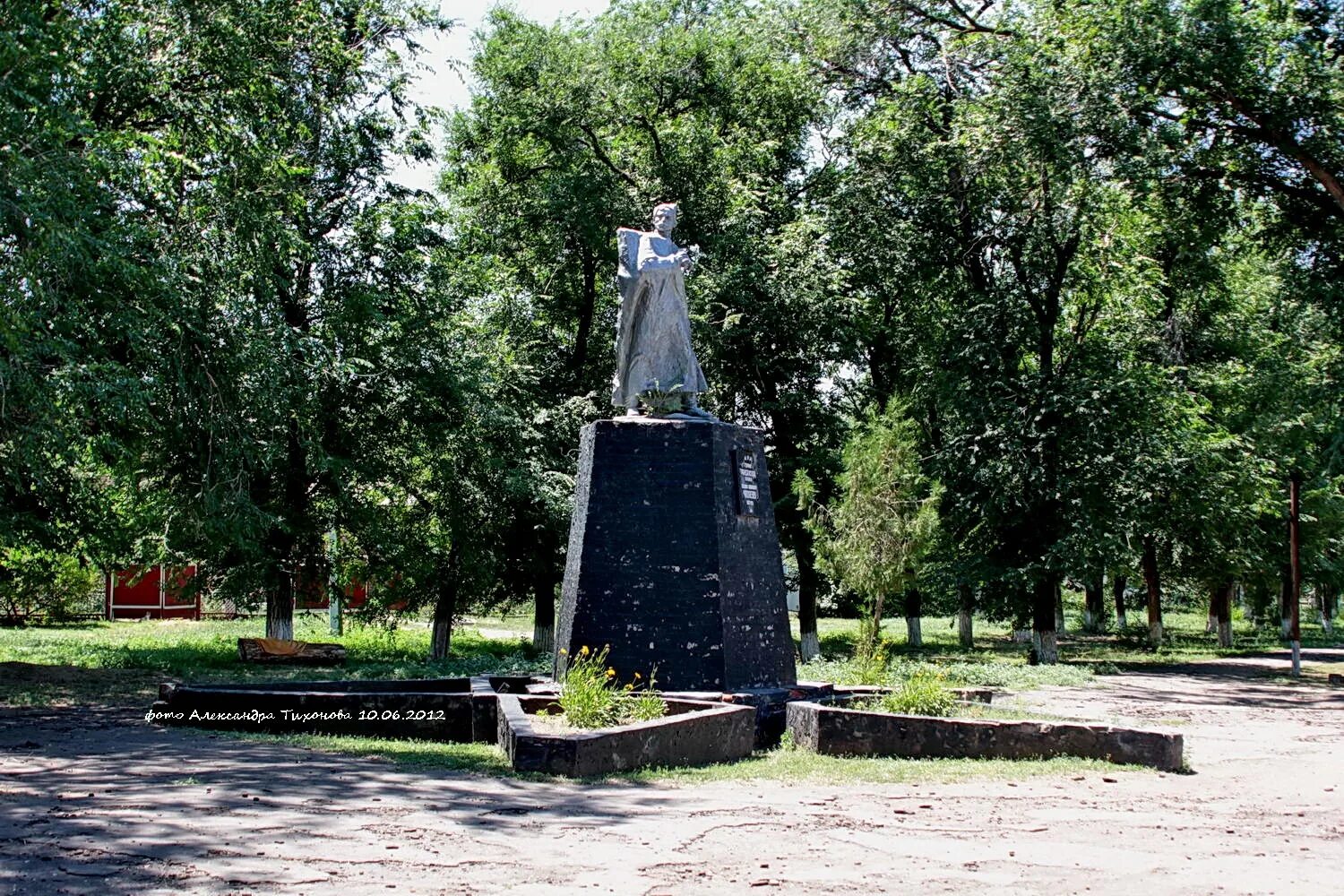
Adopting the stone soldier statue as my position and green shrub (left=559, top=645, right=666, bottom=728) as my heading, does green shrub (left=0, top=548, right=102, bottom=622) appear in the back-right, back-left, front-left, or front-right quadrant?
back-right

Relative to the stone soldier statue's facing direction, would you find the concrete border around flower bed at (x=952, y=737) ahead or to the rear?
ahead

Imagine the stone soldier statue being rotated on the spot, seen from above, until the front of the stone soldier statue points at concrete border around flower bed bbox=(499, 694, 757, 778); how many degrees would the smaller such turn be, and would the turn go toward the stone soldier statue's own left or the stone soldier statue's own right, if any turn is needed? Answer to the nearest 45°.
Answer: approximately 45° to the stone soldier statue's own right

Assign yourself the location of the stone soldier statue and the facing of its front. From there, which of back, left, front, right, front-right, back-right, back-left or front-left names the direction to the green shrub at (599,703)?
front-right

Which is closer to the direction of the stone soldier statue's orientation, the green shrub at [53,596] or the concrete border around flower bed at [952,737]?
the concrete border around flower bed

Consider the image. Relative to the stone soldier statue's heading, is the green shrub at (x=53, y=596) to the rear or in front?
to the rear

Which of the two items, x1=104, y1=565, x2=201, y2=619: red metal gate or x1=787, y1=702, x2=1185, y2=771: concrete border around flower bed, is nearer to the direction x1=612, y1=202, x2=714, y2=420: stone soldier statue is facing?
the concrete border around flower bed

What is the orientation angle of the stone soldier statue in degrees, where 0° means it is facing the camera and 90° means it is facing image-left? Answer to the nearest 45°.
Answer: approximately 315°

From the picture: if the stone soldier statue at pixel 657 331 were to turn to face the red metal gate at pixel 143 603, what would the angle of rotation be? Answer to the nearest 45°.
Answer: approximately 180°
